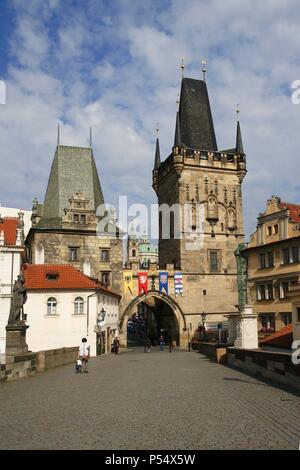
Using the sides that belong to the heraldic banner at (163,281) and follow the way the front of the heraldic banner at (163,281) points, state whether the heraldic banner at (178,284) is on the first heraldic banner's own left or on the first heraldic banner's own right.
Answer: on the first heraldic banner's own left

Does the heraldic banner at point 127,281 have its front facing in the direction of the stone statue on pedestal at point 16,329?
yes

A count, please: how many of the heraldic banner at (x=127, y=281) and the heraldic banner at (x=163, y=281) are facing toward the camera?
2

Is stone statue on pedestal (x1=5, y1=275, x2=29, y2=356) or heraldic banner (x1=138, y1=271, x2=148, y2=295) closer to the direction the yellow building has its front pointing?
the stone statue on pedestal

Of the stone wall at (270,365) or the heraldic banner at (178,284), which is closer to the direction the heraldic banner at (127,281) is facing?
the stone wall

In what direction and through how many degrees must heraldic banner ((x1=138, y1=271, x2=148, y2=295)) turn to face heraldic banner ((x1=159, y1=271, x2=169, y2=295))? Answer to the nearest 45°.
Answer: approximately 90° to its left

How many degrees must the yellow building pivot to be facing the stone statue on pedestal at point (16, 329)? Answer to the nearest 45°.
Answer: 0° — it already faces it

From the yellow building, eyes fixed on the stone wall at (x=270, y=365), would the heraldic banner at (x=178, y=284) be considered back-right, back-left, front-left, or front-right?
back-right

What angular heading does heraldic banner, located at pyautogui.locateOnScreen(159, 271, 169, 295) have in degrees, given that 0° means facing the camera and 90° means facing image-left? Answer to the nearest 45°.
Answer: approximately 0°

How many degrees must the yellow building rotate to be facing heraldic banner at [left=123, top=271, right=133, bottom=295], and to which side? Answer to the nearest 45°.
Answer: approximately 90° to its right
